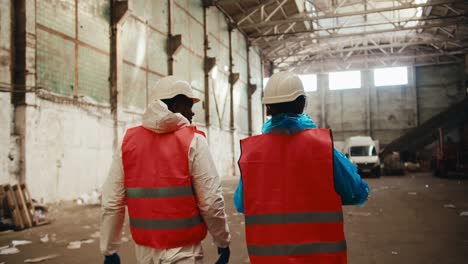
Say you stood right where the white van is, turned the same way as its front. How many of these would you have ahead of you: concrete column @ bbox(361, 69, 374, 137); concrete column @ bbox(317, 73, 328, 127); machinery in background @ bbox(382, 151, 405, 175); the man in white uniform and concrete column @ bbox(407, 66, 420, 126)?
1

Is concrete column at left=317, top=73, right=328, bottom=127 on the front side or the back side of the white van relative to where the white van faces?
on the back side

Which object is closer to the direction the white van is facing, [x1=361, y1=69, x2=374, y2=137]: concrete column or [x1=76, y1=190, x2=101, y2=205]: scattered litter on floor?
the scattered litter on floor

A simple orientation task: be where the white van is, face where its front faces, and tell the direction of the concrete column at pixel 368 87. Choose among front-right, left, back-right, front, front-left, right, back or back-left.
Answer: back

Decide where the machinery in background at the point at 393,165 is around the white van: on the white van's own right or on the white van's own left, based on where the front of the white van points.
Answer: on the white van's own left

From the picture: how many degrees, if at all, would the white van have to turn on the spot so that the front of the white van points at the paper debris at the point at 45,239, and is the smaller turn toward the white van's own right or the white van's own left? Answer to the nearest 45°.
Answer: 0° — it already faces it

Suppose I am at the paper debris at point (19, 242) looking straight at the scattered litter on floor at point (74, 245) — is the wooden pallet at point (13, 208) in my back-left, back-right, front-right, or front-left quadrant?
back-left

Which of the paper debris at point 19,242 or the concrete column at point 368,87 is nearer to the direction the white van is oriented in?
the paper debris

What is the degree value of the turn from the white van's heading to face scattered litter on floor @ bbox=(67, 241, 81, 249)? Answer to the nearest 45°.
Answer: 0° — it already faces it

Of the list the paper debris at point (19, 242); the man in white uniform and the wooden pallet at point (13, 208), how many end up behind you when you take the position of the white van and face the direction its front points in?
0

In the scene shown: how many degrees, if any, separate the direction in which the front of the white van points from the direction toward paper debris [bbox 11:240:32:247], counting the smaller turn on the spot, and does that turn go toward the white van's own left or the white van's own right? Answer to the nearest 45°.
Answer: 0° — it already faces it

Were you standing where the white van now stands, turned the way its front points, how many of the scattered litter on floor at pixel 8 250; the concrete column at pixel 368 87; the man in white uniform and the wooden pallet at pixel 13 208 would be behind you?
1

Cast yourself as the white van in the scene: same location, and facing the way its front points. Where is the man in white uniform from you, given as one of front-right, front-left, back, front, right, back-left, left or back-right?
front

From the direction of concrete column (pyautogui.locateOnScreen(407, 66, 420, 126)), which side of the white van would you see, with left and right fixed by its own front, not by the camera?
back

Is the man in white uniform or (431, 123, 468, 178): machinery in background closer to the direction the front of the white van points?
the man in white uniform

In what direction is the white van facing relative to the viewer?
toward the camera

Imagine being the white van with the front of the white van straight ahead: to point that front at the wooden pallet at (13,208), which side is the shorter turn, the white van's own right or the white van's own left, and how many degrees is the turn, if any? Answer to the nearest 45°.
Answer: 0° — it already faces it

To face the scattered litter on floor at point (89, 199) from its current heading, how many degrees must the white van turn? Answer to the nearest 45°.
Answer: approximately 45° to its right

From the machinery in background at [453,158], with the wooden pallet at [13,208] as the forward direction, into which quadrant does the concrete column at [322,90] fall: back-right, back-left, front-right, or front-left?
back-right
